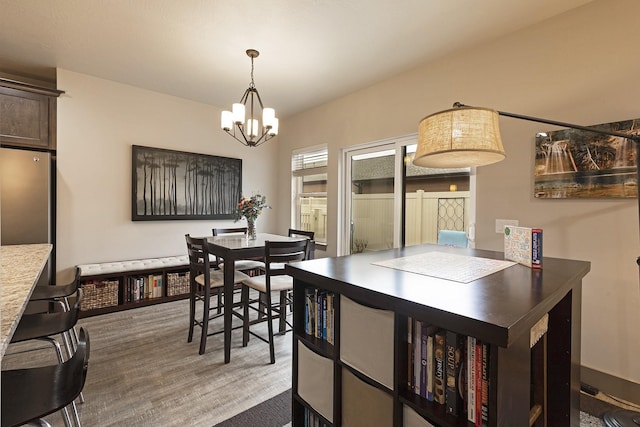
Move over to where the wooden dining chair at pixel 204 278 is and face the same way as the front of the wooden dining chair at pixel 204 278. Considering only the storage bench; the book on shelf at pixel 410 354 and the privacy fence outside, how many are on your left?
1

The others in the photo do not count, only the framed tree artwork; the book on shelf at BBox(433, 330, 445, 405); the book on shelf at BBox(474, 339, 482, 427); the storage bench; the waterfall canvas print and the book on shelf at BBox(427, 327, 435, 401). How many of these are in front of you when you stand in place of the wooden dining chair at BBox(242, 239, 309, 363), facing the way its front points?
2

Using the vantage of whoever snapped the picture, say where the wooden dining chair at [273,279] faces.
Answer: facing away from the viewer and to the left of the viewer

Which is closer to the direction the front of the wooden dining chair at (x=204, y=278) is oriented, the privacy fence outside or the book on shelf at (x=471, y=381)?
the privacy fence outside

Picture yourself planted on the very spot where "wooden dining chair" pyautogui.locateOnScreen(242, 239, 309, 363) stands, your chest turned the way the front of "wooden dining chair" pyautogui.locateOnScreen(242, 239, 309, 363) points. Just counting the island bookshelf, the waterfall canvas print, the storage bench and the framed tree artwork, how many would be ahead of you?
2

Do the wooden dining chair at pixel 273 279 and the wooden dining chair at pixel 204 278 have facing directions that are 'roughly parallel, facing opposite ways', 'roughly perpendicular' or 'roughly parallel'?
roughly perpendicular

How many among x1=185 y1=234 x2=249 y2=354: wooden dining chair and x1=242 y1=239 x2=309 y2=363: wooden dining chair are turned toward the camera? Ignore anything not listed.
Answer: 0

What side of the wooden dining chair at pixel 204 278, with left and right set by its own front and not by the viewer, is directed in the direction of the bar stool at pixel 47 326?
back

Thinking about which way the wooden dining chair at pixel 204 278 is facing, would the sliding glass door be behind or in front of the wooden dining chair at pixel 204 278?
in front

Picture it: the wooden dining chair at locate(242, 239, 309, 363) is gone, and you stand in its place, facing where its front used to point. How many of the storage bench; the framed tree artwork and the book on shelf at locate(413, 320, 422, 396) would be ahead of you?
2

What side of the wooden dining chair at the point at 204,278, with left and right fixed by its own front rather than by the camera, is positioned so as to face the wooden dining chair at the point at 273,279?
right

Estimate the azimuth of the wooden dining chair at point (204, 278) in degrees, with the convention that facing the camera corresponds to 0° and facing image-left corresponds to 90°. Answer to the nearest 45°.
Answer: approximately 225°
